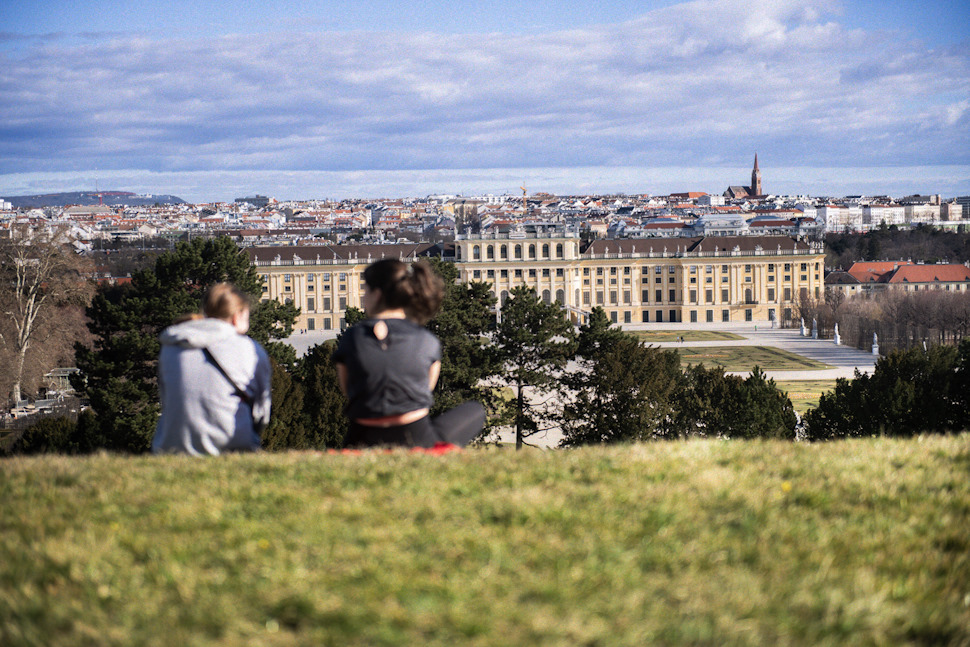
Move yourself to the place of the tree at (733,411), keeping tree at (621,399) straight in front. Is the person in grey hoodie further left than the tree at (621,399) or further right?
left

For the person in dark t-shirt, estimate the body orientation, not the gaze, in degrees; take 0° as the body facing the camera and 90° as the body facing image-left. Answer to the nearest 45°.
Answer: approximately 180°

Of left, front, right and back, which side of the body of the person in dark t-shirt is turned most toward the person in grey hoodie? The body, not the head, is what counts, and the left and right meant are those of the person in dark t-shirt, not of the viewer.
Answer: left

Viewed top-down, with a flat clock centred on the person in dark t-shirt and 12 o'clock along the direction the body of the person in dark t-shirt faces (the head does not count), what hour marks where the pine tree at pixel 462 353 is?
The pine tree is roughly at 12 o'clock from the person in dark t-shirt.

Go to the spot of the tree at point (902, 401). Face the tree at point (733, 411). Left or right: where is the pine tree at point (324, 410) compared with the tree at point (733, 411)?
left

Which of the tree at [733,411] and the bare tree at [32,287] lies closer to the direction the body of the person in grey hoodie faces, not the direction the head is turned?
the tree

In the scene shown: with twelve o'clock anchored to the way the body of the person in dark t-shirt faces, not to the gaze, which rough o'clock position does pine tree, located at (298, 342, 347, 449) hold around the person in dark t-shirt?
The pine tree is roughly at 12 o'clock from the person in dark t-shirt.

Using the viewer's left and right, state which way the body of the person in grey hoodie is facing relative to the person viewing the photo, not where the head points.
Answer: facing away from the viewer and to the right of the viewer

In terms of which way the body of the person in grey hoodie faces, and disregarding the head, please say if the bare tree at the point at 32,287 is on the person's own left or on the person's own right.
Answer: on the person's own left
